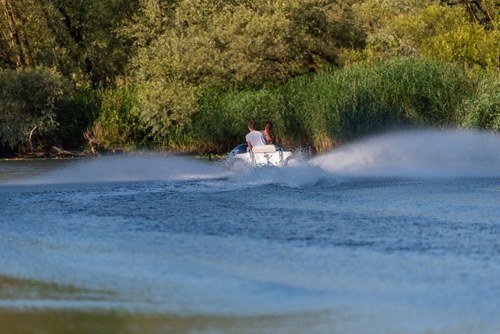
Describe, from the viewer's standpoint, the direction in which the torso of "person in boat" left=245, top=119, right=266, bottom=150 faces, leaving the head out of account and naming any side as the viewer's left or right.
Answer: facing away from the viewer and to the left of the viewer

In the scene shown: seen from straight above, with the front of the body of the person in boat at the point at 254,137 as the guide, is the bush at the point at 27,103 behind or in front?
in front
